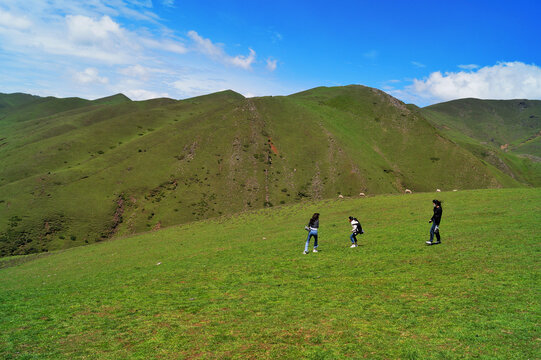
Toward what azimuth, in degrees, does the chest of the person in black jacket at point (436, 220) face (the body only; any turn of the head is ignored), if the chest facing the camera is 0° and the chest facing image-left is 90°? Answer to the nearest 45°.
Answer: approximately 90°
